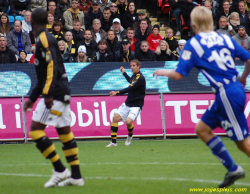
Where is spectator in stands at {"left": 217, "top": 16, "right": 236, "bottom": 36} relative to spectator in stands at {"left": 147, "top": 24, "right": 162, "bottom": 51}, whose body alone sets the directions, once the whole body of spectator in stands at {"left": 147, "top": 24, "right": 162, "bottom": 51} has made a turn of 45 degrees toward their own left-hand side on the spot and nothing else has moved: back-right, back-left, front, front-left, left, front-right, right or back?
front-left

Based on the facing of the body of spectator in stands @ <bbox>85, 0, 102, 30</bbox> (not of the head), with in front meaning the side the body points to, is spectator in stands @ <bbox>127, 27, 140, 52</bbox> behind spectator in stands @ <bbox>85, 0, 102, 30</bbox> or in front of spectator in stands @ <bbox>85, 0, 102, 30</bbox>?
in front

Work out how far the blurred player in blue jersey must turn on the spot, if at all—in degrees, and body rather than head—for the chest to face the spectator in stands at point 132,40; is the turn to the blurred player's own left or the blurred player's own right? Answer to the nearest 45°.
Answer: approximately 45° to the blurred player's own right

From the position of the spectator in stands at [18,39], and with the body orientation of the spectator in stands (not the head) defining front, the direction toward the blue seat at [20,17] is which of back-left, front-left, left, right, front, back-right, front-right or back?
back

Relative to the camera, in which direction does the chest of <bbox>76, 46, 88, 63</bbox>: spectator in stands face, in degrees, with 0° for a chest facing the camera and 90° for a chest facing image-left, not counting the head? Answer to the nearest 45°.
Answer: approximately 0°

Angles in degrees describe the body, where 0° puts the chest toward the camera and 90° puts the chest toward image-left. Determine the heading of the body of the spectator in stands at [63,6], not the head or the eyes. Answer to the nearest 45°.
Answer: approximately 0°

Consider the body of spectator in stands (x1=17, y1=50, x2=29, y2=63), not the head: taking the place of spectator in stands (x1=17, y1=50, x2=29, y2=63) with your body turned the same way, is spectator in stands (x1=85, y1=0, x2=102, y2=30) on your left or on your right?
on your left

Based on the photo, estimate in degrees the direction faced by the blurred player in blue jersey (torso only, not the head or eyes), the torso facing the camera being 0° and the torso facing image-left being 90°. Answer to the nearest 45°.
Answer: approximately 135°

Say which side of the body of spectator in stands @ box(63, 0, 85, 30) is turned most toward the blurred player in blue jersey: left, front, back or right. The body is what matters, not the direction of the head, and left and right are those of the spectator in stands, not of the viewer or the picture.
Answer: front

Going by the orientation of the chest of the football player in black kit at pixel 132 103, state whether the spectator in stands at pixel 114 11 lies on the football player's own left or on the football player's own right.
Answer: on the football player's own right

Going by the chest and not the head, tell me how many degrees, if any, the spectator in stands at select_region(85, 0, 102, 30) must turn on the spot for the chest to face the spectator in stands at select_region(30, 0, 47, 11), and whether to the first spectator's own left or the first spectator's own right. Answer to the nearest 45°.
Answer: approximately 90° to the first spectator's own right

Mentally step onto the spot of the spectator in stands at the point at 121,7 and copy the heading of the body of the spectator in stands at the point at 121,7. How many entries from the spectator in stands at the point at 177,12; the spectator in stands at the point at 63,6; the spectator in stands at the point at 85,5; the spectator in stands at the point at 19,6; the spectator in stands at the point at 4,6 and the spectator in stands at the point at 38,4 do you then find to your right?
5
